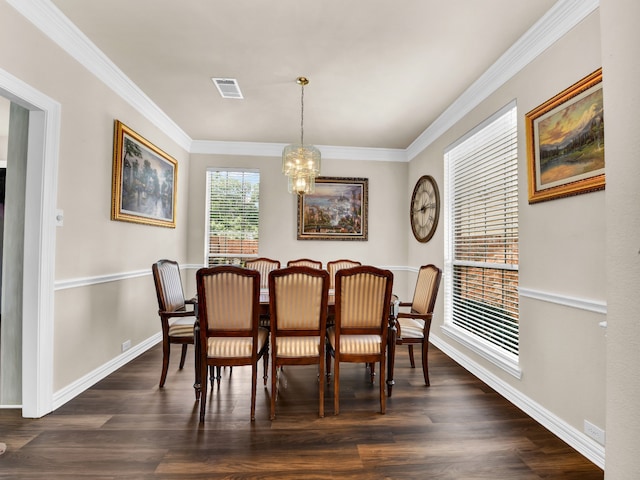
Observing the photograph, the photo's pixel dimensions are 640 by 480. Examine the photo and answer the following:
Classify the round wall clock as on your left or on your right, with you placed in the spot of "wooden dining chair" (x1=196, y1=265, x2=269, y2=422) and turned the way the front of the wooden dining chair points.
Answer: on your right

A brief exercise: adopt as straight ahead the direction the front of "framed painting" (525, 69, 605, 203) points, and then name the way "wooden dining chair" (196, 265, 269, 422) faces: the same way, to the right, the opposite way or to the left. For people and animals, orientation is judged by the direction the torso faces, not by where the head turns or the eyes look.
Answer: to the right

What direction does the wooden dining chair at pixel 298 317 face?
away from the camera

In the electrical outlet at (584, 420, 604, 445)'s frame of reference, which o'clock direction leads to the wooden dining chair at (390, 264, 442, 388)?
The wooden dining chair is roughly at 2 o'clock from the electrical outlet.

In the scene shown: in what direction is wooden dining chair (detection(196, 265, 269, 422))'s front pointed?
away from the camera

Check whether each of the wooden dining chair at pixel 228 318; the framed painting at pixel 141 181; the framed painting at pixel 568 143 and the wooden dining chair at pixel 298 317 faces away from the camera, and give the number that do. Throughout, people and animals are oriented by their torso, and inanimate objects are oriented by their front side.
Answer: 2

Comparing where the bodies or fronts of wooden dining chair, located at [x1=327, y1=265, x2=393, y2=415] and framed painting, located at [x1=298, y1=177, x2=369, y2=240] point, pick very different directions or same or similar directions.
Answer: very different directions

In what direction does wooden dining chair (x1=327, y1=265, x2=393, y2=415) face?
away from the camera

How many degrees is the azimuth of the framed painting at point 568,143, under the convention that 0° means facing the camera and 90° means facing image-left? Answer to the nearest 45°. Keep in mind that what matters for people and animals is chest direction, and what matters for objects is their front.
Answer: approximately 45°

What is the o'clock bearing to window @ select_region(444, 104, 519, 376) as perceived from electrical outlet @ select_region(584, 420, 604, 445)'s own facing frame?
The window is roughly at 3 o'clock from the electrical outlet.

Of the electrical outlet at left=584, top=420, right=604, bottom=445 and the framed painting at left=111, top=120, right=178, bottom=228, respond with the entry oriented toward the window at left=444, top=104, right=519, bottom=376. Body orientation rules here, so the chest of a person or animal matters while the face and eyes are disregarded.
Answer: the framed painting

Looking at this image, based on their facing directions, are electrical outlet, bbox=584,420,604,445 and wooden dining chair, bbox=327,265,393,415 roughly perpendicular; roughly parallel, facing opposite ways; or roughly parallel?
roughly perpendicular

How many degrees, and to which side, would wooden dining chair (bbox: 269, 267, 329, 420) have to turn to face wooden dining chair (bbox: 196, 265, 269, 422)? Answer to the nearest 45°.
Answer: approximately 90° to its left

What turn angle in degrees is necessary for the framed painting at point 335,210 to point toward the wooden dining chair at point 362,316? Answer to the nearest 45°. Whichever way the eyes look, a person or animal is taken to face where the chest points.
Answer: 0° — it already faces it
